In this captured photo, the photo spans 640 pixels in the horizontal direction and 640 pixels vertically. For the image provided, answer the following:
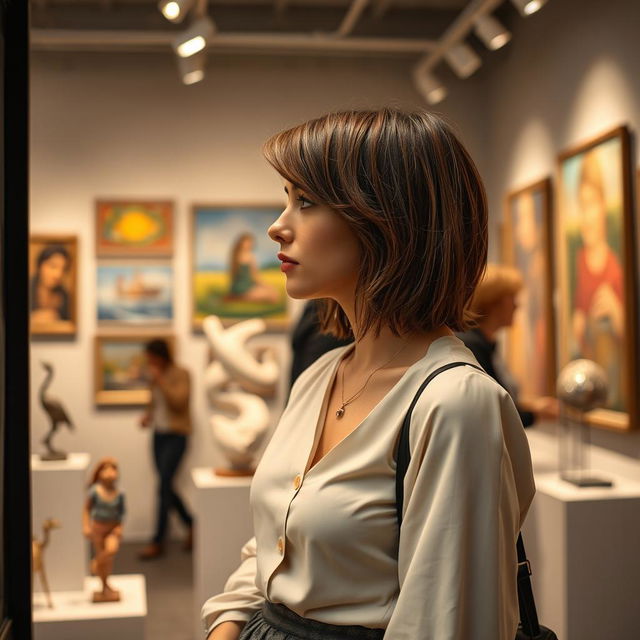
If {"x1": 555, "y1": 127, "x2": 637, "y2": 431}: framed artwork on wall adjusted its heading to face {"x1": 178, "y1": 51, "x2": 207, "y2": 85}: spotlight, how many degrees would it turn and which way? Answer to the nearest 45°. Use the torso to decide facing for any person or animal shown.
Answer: approximately 45° to its right

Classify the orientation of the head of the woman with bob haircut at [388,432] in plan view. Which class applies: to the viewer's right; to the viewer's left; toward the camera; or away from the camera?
to the viewer's left

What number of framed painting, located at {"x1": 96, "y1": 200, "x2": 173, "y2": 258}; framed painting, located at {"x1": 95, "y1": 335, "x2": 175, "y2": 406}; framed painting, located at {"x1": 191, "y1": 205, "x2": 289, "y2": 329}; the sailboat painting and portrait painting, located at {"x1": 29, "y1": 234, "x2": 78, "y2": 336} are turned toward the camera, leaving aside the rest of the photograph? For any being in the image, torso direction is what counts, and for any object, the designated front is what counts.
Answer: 5

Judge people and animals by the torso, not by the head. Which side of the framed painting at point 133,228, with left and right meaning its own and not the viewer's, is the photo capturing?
front

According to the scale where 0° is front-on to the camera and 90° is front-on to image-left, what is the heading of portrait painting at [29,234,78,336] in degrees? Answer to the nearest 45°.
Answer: approximately 0°

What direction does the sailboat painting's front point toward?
toward the camera

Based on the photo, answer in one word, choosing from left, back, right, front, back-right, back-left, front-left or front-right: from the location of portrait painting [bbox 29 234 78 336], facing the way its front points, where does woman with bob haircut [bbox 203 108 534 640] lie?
front

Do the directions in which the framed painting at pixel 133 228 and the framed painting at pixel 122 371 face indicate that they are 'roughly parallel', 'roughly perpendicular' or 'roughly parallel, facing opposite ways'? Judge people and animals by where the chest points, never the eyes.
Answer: roughly parallel

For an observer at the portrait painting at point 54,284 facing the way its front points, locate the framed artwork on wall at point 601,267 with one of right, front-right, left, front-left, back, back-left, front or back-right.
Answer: front-left

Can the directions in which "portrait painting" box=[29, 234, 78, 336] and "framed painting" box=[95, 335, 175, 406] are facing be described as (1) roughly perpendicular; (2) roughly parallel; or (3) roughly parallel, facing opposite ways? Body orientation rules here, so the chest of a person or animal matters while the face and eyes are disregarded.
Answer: roughly parallel

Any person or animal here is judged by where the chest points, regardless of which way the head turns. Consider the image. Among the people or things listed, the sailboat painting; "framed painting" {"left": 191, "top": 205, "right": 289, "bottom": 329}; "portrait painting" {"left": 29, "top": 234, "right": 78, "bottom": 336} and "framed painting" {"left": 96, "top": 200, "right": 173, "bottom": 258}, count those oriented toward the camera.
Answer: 4

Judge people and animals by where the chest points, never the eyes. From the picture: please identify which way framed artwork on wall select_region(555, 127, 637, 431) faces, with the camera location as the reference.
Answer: facing the viewer and to the left of the viewer

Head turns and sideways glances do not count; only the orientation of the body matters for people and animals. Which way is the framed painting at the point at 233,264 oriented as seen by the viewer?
toward the camera

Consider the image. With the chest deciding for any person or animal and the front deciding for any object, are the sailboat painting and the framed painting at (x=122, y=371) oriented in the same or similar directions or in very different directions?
same or similar directions

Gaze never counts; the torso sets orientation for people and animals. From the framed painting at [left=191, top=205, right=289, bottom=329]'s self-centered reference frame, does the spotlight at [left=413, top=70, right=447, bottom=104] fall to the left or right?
on its left
